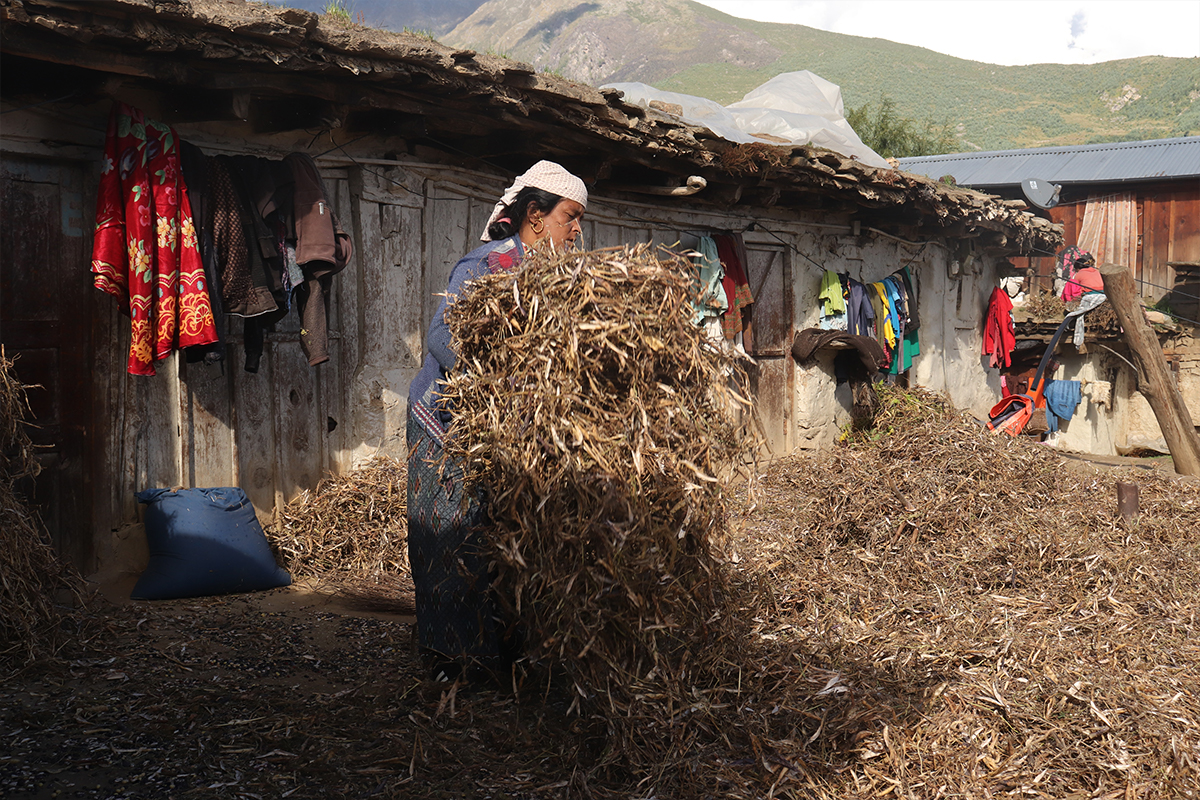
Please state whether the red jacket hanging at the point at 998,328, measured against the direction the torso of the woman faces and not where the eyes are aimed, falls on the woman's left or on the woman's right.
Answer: on the woman's left

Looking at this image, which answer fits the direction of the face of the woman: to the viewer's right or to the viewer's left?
to the viewer's right

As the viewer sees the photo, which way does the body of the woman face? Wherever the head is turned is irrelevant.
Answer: to the viewer's right

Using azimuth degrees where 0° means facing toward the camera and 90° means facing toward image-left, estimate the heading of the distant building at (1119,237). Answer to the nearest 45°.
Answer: approximately 0°

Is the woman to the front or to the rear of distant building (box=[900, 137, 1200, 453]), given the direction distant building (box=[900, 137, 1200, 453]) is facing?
to the front

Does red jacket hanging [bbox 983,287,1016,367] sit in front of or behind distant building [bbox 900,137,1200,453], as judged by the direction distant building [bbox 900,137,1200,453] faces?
in front

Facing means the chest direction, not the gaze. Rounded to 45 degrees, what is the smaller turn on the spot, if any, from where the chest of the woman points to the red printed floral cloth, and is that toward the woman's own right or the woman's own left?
approximately 135° to the woman's own left

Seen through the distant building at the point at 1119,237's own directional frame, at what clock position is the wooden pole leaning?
The wooden pole leaning is roughly at 12 o'clock from the distant building.

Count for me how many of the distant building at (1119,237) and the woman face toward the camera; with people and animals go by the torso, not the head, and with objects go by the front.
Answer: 1
